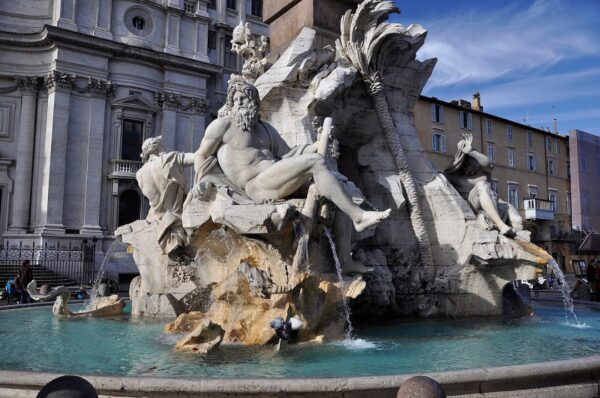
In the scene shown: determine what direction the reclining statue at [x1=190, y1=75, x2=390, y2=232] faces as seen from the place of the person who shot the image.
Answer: facing the viewer and to the right of the viewer

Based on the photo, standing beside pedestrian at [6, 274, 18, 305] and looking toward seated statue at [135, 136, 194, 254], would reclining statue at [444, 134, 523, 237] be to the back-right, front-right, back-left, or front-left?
front-left

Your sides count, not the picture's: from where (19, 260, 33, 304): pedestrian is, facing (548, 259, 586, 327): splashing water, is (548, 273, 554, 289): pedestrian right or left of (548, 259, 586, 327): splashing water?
left

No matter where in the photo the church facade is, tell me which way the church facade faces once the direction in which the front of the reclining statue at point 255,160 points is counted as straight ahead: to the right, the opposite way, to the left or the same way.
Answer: the same way

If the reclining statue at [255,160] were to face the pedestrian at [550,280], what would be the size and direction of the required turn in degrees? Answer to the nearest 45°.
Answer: approximately 90° to its left

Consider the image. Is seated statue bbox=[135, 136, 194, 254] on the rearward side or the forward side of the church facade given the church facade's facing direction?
on the forward side

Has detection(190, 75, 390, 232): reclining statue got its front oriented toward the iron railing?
no

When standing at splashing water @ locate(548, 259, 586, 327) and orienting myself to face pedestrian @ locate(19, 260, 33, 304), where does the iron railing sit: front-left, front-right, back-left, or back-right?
front-right

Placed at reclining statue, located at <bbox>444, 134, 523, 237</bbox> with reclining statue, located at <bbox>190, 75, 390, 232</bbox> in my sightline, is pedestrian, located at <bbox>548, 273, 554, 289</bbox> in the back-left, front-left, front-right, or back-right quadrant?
back-right

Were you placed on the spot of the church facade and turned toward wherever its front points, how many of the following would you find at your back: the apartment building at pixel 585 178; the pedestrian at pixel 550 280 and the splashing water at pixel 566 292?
0

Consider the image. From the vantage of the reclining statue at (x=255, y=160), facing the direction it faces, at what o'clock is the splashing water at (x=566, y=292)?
The splashing water is roughly at 10 o'clock from the reclining statue.

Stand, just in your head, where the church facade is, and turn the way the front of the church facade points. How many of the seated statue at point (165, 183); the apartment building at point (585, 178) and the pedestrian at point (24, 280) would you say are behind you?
0

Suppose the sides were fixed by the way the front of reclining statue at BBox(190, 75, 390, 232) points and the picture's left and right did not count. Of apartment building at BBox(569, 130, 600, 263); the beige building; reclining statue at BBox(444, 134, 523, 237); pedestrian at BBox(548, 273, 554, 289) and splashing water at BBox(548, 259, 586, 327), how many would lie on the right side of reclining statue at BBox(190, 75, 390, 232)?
0

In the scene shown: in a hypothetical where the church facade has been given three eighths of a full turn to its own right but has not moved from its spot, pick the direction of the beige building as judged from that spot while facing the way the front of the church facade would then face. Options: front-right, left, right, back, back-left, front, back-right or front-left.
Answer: back

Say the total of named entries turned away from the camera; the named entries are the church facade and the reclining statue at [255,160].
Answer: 0

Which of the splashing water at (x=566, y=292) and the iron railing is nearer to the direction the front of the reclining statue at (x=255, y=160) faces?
the splashing water

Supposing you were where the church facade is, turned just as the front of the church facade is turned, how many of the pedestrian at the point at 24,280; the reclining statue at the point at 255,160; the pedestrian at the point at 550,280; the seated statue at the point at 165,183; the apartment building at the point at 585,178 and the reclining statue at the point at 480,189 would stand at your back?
0
